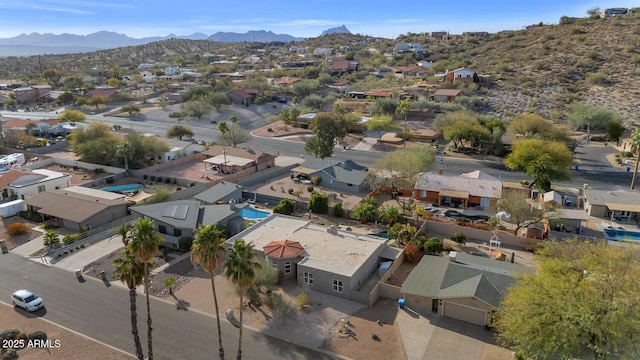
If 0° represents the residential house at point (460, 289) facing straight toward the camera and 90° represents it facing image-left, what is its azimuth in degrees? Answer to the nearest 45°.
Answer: approximately 45°

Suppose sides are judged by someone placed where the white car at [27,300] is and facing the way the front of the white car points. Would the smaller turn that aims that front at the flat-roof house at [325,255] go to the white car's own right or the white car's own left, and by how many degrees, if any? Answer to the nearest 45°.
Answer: approximately 45° to the white car's own left

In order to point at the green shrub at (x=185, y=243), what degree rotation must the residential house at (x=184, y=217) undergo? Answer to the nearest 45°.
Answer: approximately 45° to its left

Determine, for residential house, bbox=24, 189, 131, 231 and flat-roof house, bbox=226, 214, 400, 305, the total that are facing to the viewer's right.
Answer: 0

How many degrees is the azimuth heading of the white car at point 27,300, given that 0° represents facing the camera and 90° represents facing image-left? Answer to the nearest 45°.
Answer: approximately 315°

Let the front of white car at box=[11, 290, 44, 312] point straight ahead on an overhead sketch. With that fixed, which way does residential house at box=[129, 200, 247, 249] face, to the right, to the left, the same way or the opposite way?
to the right

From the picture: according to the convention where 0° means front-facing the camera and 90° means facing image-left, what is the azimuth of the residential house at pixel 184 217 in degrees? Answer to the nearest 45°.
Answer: approximately 45°

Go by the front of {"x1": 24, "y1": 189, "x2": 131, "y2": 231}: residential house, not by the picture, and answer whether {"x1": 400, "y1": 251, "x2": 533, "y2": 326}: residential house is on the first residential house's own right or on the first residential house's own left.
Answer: on the first residential house's own left

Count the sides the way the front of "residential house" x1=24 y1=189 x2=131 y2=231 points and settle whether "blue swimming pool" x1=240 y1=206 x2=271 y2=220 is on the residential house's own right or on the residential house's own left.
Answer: on the residential house's own left

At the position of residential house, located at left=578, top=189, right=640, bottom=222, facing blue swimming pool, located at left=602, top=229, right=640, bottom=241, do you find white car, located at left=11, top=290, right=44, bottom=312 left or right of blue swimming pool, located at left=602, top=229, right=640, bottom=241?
right

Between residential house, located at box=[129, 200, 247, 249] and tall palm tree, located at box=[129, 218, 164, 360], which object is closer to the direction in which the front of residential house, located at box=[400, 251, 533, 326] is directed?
the tall palm tree

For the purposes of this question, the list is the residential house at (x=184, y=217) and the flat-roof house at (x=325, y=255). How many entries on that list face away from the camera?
0

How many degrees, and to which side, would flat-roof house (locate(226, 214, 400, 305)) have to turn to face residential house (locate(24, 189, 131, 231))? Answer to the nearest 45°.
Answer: approximately 90° to its right
